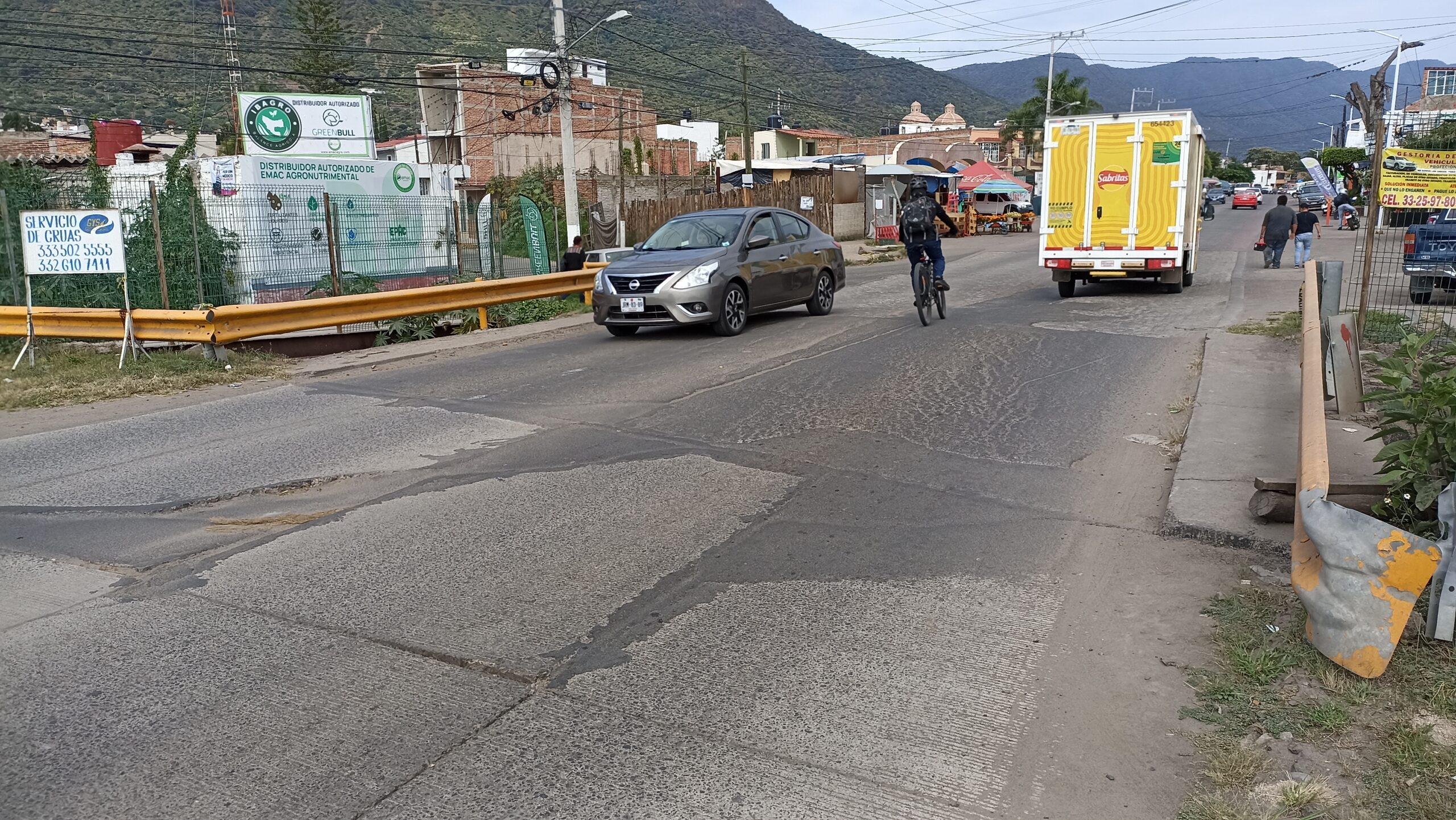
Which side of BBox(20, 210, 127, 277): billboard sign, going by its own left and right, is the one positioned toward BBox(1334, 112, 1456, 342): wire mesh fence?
left

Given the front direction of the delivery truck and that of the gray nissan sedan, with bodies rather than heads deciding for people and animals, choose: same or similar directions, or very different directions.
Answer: very different directions

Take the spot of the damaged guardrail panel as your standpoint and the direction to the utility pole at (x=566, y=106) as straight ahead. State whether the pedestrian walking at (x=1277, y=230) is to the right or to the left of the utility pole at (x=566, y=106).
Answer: right

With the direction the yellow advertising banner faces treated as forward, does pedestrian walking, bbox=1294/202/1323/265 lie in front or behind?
behind

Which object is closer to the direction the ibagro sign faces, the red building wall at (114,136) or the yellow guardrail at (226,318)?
the yellow guardrail

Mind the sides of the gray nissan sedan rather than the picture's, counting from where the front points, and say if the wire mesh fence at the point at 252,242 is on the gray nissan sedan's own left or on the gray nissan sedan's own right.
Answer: on the gray nissan sedan's own right

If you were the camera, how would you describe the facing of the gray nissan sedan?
facing the viewer and to the left of the viewer

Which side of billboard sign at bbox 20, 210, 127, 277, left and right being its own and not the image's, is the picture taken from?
front

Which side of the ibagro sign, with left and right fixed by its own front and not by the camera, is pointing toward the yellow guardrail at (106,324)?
front
